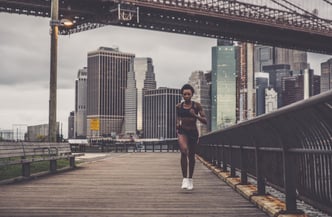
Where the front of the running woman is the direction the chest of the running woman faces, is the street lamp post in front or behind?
behind

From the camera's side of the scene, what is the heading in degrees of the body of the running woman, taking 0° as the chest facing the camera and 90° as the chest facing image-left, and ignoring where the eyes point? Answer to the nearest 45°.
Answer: approximately 0°
